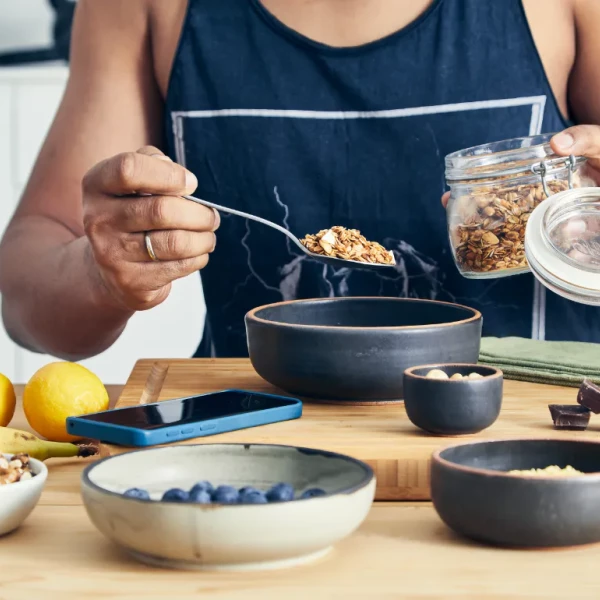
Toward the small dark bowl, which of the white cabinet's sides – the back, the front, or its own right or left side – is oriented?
front

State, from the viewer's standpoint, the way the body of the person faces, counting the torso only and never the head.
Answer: toward the camera

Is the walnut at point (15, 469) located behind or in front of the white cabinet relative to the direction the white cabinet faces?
in front

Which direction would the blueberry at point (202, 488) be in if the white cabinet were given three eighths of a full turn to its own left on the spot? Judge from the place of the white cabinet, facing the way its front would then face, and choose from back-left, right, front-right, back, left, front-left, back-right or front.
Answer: back-right

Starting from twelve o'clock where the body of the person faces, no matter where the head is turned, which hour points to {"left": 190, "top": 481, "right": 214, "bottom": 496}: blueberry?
The blueberry is roughly at 12 o'clock from the person.

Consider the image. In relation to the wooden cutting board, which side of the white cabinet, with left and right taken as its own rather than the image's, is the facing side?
front

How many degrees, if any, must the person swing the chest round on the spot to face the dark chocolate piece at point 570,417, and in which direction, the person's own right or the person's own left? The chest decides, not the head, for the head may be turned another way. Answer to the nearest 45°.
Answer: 0° — they already face it

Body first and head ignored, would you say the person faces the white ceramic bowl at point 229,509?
yes

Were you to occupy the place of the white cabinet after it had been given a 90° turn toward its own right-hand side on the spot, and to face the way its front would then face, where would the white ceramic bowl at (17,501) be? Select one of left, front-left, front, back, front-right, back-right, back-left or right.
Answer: left

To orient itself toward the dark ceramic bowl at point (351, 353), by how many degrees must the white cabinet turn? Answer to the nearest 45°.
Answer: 0° — it already faces it

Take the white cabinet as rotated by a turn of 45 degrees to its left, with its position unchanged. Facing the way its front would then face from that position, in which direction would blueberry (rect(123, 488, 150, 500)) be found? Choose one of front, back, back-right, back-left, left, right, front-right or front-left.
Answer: front-right

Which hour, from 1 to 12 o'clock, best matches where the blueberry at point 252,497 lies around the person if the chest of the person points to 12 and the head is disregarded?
The blueberry is roughly at 12 o'clock from the person.

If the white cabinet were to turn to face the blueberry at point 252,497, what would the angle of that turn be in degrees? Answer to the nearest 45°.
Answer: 0° — it already faces it

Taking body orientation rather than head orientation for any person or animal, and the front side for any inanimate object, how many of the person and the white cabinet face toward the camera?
2

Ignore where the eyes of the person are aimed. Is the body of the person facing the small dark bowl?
yes

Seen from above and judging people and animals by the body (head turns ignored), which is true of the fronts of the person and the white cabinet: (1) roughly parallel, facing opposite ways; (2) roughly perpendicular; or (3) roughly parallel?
roughly parallel
